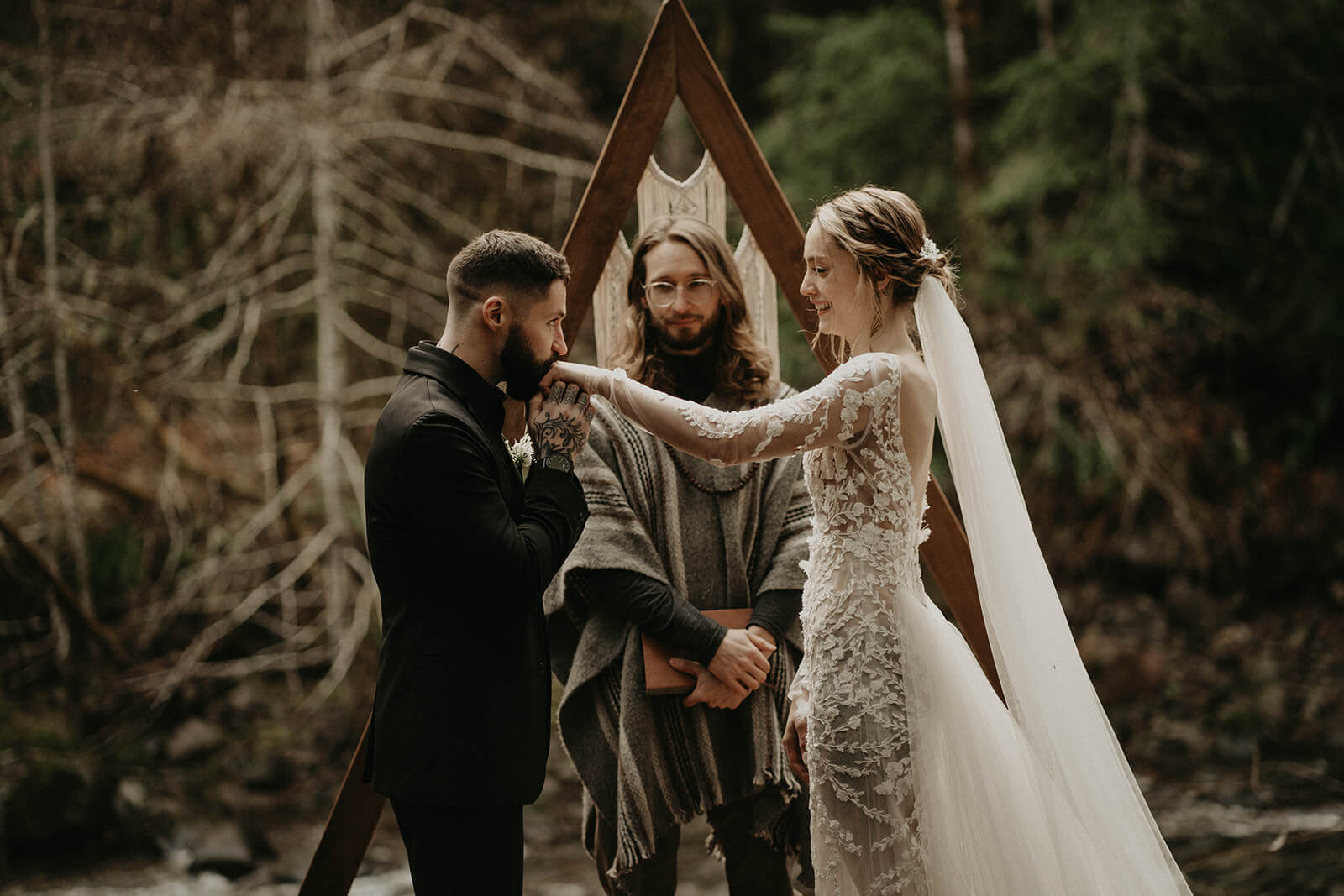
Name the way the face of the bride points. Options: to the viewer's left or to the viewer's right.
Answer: to the viewer's left

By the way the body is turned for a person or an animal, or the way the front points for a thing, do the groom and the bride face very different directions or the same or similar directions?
very different directions

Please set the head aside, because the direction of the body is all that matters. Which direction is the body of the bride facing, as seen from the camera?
to the viewer's left

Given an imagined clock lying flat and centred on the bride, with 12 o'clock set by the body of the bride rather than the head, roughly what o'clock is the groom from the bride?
The groom is roughly at 11 o'clock from the bride.

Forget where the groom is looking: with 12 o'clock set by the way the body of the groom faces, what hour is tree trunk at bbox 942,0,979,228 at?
The tree trunk is roughly at 10 o'clock from the groom.

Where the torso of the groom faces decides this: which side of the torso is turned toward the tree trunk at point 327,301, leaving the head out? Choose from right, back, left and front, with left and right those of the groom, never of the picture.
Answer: left

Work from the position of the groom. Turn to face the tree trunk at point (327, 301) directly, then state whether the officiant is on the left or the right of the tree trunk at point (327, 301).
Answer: right

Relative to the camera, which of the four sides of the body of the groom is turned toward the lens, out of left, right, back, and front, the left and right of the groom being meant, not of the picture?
right

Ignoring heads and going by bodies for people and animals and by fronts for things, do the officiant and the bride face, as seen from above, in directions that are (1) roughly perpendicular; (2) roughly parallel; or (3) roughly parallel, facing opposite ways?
roughly perpendicular

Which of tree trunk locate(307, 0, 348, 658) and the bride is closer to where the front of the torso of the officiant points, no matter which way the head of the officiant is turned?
the bride

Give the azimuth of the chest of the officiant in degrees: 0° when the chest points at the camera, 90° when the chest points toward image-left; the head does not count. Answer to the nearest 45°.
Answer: approximately 0°

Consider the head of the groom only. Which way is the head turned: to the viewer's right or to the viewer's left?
to the viewer's right
